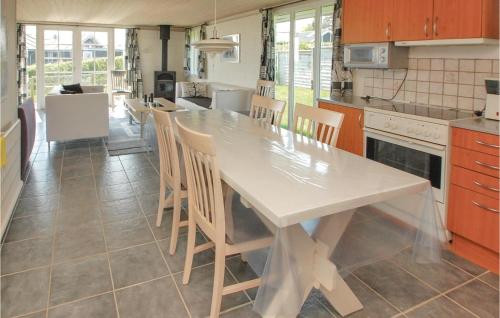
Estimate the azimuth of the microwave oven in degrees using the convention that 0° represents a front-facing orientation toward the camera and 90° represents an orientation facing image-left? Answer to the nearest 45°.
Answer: approximately 45°

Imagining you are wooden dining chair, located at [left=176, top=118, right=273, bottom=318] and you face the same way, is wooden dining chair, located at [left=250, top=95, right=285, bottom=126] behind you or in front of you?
in front

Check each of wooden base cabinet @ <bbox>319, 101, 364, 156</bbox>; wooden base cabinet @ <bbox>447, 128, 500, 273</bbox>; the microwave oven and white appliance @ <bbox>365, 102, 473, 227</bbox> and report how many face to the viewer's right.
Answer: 0

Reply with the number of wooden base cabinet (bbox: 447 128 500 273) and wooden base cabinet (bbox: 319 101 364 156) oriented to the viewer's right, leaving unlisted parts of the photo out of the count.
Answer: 0

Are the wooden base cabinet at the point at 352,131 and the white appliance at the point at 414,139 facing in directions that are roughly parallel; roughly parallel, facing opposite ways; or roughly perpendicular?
roughly parallel

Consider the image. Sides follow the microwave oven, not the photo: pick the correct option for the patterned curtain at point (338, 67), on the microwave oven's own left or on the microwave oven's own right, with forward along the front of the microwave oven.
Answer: on the microwave oven's own right

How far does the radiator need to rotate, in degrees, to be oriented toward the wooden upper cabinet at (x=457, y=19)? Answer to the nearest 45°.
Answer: approximately 45° to its right

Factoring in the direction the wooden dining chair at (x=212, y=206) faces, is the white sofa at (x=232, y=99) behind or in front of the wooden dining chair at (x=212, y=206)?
in front

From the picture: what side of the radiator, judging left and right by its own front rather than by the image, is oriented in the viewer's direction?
right

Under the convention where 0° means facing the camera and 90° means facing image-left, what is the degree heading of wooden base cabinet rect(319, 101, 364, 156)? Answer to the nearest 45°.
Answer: approximately 45°

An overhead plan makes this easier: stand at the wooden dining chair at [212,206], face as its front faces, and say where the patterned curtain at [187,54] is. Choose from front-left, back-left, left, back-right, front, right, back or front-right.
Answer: front-left

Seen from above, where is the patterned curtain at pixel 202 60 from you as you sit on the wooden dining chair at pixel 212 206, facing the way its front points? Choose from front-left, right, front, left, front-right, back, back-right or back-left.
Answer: front-left

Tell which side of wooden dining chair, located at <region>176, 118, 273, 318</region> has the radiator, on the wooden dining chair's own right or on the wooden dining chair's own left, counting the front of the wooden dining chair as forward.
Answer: on the wooden dining chair's own left
